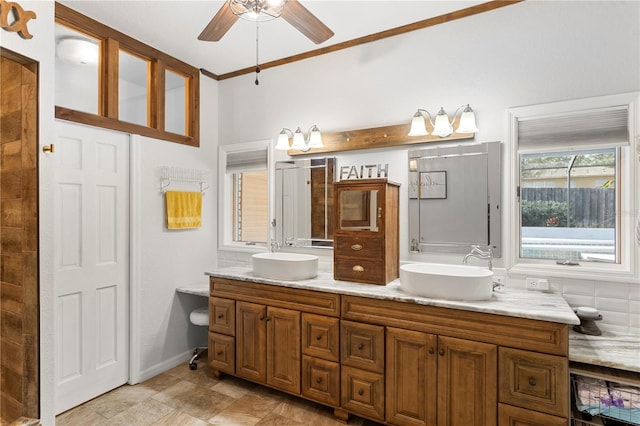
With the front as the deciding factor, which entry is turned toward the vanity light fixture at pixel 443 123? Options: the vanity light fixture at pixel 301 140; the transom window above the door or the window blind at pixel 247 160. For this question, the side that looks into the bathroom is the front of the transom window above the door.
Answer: the transom window above the door

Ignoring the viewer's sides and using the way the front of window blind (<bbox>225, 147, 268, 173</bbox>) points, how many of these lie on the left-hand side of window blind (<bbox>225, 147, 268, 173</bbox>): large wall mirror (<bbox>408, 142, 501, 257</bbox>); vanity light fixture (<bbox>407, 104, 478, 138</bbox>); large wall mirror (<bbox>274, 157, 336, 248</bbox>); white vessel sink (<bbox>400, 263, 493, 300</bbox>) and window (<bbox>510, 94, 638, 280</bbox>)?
5

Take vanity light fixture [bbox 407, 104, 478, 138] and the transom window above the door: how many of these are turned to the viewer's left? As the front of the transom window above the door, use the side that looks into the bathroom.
0

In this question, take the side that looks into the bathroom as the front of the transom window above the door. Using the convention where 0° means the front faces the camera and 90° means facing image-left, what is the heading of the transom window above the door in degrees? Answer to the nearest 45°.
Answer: approximately 315°

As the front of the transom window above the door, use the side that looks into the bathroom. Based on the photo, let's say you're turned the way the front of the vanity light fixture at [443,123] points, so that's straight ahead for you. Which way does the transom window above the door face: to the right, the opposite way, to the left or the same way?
to the left

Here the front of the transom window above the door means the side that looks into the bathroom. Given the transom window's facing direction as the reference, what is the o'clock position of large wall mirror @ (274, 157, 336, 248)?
The large wall mirror is roughly at 11 o'clock from the transom window above the door.

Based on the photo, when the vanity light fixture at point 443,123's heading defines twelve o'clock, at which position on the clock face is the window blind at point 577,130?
The window blind is roughly at 9 o'clock from the vanity light fixture.

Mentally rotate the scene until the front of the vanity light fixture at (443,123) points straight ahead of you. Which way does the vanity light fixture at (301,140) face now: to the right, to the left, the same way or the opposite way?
the same way

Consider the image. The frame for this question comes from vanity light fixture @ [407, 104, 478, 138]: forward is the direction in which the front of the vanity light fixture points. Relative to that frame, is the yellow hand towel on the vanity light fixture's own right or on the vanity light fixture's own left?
on the vanity light fixture's own right

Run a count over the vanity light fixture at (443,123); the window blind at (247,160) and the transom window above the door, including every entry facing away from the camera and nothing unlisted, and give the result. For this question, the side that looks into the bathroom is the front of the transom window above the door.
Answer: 0

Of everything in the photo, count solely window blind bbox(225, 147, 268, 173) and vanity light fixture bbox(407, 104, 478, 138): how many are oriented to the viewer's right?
0

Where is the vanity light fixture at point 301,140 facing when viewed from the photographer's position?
facing the viewer and to the left of the viewer

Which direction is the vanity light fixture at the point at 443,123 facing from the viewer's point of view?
toward the camera

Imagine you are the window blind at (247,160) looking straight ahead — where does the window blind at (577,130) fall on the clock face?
the window blind at (577,130) is roughly at 9 o'clock from the window blind at (247,160).

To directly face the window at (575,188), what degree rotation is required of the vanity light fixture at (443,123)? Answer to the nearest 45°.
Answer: approximately 90° to its left

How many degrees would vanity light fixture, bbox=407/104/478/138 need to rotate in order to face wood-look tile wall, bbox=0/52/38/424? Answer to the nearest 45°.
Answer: approximately 45° to its right
